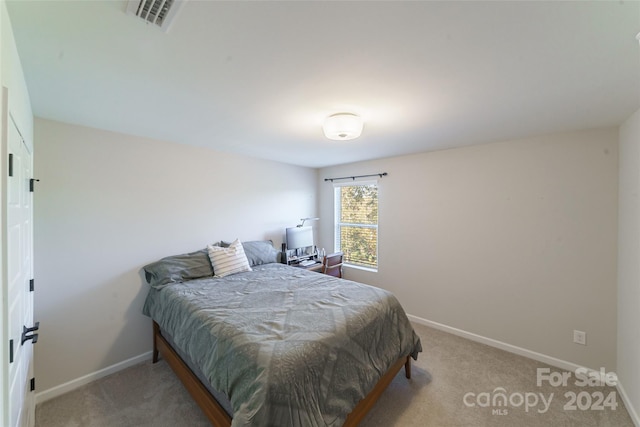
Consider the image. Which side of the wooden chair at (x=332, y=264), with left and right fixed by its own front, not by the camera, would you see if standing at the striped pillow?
left

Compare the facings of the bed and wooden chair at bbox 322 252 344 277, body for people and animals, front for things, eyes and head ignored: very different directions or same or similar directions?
very different directions

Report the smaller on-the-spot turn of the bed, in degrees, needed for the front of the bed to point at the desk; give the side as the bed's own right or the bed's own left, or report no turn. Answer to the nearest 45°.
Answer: approximately 135° to the bed's own left

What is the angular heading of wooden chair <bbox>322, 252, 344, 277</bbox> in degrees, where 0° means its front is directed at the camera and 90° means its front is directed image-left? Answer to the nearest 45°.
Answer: approximately 135°

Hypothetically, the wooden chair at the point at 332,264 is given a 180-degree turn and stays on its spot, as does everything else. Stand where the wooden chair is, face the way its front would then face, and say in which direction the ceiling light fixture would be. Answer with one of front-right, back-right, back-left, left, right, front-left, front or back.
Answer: front-right

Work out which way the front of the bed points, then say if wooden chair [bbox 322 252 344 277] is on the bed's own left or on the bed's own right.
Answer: on the bed's own left

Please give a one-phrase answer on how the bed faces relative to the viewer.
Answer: facing the viewer and to the right of the viewer

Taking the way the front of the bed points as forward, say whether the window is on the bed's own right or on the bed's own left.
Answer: on the bed's own left
